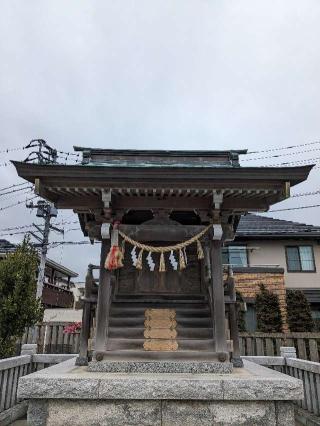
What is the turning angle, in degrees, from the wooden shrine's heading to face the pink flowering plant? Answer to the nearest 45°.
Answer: approximately 135° to its right

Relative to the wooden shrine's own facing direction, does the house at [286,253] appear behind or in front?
behind

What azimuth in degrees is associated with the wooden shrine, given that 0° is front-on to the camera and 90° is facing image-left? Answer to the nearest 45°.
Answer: approximately 0°

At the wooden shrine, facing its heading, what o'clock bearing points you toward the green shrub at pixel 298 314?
The green shrub is roughly at 7 o'clock from the wooden shrine.

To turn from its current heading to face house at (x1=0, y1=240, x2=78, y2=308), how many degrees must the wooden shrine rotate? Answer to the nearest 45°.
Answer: approximately 135° to its right

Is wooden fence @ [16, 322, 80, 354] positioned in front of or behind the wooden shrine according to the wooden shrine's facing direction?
behind

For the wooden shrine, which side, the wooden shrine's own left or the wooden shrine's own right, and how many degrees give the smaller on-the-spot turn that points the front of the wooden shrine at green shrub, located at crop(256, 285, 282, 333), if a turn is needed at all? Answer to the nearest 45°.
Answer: approximately 135° to the wooden shrine's own left
